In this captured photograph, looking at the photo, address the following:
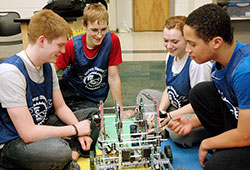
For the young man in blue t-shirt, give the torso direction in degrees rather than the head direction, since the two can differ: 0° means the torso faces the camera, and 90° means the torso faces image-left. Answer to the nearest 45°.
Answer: approximately 90°
